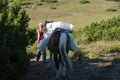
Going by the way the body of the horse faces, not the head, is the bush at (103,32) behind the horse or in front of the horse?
in front

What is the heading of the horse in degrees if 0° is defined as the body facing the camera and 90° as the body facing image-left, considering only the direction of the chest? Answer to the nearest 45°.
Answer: approximately 180°

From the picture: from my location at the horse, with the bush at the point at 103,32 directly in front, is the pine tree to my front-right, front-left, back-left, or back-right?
back-left

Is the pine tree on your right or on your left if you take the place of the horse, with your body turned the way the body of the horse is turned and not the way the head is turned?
on your left

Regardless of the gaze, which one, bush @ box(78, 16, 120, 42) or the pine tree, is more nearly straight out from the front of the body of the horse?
the bush
